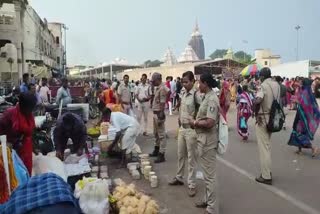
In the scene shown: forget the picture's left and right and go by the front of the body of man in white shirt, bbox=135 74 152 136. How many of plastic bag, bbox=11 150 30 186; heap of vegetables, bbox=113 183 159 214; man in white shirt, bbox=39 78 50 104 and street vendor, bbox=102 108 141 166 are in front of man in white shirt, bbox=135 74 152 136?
3

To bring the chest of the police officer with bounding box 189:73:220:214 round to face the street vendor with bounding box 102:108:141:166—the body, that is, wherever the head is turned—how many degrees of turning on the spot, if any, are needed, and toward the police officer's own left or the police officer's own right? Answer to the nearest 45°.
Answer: approximately 45° to the police officer's own right

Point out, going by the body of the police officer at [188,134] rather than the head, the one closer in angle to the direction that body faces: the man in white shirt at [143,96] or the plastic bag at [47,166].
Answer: the plastic bag

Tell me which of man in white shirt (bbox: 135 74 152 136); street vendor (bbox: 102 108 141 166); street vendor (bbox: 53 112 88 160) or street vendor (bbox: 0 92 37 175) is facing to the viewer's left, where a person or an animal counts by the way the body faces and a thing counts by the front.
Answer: street vendor (bbox: 102 108 141 166)

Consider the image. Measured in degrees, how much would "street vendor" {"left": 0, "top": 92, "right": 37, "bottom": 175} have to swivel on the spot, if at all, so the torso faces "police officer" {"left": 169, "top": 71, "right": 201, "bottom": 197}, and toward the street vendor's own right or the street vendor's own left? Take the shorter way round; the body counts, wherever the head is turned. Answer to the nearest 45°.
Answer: approximately 45° to the street vendor's own left

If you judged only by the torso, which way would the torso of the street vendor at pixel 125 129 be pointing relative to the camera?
to the viewer's left

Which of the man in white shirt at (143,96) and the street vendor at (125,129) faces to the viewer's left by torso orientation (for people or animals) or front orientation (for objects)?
the street vendor

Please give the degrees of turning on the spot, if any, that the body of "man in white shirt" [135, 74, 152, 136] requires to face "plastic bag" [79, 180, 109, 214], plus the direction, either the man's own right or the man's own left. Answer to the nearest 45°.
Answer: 0° — they already face it

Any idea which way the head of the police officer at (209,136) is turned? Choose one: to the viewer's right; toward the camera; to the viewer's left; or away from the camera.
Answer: to the viewer's left

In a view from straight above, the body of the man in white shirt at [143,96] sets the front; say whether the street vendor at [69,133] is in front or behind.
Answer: in front

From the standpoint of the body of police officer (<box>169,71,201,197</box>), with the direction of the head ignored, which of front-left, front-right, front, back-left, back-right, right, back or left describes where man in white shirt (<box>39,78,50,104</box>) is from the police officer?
right

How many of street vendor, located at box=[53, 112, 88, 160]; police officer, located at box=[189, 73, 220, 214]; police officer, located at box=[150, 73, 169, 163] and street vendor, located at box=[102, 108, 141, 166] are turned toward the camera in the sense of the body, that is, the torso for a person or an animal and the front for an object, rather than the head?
1

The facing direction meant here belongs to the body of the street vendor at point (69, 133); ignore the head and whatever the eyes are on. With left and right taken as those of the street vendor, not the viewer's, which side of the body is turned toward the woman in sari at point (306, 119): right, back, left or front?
left

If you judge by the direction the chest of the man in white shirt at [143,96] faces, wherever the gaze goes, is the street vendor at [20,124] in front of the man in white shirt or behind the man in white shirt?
in front

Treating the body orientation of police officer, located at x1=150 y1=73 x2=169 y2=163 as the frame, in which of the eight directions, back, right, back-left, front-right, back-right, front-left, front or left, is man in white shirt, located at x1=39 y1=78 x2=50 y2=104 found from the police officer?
front-right

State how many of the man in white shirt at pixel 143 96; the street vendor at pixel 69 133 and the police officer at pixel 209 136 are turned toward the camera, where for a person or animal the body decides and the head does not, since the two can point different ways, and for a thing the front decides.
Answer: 2
